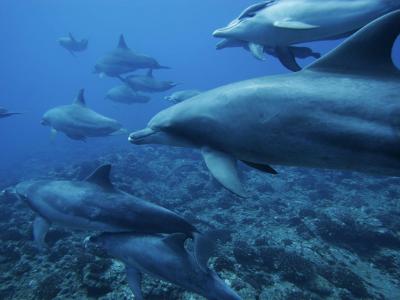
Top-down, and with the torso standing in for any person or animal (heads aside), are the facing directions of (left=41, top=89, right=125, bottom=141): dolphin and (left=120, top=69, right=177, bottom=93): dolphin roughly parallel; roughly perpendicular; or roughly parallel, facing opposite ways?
roughly parallel

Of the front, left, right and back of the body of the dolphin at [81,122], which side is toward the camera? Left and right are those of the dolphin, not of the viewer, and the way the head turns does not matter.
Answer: left

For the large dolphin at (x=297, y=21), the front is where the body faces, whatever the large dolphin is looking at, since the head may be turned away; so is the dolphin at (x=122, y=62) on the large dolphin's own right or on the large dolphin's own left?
on the large dolphin's own right

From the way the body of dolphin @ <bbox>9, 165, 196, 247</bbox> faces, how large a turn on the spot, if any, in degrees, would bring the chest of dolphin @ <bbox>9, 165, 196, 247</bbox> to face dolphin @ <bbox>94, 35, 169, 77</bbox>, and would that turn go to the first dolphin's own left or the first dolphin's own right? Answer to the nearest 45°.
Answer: approximately 90° to the first dolphin's own right

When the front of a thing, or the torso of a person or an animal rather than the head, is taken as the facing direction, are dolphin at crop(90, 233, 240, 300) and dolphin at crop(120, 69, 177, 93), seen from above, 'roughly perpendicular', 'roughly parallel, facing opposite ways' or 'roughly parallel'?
roughly parallel

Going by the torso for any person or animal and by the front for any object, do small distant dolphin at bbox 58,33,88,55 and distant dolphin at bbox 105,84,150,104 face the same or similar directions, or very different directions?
same or similar directions

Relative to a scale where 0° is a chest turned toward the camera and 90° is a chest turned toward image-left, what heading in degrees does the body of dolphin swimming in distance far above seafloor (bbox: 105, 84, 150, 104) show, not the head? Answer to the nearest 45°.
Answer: approximately 90°

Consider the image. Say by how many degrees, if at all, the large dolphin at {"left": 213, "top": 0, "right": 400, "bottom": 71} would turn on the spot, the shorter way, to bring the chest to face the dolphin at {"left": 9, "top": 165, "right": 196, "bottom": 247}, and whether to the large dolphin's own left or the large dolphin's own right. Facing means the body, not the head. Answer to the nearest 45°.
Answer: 0° — it already faces it

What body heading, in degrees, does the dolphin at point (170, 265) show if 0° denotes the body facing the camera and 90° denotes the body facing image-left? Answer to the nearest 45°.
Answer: approximately 90°

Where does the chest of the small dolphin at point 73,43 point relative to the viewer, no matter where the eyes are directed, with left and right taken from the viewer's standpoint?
facing to the left of the viewer

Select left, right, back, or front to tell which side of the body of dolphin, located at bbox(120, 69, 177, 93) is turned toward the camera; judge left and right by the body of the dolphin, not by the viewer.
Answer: left

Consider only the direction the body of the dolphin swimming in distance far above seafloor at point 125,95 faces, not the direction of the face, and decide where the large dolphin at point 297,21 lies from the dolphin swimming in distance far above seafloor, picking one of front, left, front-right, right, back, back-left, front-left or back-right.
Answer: left
